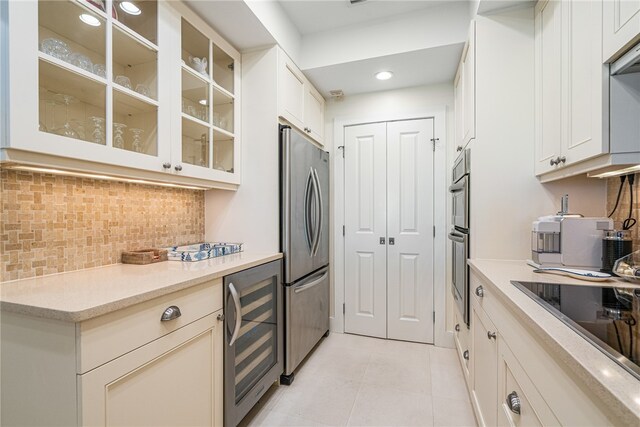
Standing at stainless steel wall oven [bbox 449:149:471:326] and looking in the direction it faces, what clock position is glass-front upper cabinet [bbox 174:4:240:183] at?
The glass-front upper cabinet is roughly at 11 o'clock from the stainless steel wall oven.

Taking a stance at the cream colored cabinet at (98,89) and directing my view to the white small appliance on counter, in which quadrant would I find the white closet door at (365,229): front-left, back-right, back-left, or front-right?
front-left

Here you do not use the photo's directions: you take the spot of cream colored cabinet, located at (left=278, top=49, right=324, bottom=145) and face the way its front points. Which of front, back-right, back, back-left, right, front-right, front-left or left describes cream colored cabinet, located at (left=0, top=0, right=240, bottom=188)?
back-right

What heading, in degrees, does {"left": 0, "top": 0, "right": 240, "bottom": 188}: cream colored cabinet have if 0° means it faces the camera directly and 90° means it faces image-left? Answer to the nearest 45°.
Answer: approximately 315°

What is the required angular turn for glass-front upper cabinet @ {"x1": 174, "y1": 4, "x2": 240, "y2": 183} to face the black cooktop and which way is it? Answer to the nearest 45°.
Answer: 0° — it already faces it

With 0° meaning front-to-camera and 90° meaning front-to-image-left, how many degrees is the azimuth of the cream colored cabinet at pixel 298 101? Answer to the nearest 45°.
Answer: approximately 270°

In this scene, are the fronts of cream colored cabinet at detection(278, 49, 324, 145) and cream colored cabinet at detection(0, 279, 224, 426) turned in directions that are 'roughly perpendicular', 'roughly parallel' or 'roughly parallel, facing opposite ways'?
roughly parallel

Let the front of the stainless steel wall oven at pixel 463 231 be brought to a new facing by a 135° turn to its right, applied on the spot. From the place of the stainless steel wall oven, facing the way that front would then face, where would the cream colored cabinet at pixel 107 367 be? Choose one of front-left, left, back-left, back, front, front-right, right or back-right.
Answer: back

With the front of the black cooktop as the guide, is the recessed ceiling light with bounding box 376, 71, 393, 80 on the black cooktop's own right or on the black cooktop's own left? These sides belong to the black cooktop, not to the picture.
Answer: on the black cooktop's own right

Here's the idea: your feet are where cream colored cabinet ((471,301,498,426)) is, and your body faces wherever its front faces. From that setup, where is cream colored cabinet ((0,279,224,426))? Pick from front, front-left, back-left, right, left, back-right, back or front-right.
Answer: front-left

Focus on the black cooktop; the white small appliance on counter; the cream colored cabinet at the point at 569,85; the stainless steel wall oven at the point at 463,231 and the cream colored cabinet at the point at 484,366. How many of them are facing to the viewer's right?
0

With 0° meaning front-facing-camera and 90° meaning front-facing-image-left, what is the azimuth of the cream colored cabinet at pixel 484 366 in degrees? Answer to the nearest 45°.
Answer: approximately 90°

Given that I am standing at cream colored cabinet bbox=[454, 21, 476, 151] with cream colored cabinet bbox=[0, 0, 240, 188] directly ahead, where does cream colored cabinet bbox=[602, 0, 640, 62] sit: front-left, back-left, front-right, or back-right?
front-left
